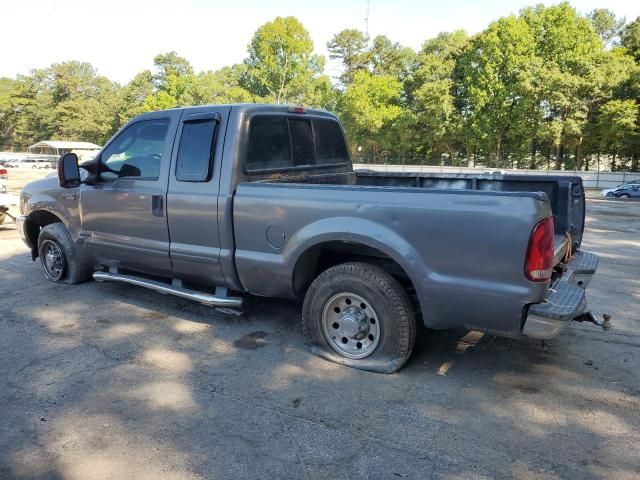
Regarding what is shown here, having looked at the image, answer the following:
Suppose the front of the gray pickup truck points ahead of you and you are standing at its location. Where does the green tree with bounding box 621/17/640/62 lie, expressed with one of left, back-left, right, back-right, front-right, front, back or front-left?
right

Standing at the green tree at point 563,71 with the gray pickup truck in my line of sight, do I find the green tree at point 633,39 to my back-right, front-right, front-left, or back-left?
back-left

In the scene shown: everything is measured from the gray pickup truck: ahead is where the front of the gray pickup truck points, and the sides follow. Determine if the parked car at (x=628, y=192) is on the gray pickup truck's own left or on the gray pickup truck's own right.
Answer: on the gray pickup truck's own right

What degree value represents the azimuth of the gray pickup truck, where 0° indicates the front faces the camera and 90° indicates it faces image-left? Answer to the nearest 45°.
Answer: approximately 135°

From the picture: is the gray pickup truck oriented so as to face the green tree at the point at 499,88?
no

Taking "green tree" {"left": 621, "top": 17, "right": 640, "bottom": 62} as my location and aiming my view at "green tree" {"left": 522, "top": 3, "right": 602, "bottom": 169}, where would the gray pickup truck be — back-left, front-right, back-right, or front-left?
front-left

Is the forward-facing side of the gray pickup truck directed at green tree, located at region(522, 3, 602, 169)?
no

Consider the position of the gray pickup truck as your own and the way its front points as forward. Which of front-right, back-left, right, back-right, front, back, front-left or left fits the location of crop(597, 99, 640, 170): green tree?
right

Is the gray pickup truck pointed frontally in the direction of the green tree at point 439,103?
no

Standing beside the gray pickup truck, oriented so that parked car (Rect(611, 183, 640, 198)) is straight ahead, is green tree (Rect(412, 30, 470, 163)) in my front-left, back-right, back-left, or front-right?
front-left

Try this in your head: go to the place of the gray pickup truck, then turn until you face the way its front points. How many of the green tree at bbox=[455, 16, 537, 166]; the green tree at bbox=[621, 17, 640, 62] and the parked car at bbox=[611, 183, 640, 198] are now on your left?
0

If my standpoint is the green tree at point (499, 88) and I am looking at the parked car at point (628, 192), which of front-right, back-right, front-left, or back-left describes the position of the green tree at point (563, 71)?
front-left
